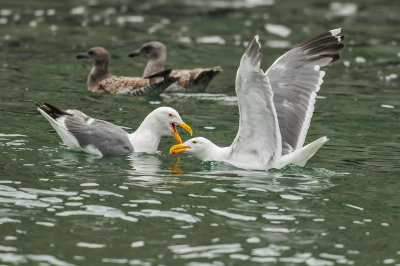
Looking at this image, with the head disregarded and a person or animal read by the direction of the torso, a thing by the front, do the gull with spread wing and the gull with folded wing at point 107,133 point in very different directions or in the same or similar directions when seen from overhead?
very different directions

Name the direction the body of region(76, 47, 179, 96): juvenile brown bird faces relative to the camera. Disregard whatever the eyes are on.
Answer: to the viewer's left

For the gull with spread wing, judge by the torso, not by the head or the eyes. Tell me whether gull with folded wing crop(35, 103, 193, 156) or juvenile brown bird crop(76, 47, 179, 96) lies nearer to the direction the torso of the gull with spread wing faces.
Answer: the gull with folded wing

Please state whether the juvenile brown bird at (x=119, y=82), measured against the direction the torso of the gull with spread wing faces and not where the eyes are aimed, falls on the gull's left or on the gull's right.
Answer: on the gull's right

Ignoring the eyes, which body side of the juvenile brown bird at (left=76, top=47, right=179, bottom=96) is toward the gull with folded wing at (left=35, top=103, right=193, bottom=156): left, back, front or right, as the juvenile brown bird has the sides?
left

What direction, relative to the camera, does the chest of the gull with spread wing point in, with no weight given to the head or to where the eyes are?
to the viewer's left

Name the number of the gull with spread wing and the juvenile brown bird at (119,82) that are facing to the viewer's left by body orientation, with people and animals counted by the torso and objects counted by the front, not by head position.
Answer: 2

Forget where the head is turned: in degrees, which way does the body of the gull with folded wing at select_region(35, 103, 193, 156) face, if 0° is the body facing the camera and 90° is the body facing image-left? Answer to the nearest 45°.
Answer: approximately 270°

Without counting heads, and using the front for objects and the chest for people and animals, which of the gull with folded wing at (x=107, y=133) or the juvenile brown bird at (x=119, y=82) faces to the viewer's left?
the juvenile brown bird

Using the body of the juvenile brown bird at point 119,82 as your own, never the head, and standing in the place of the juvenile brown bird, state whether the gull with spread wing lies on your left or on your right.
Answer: on your left
